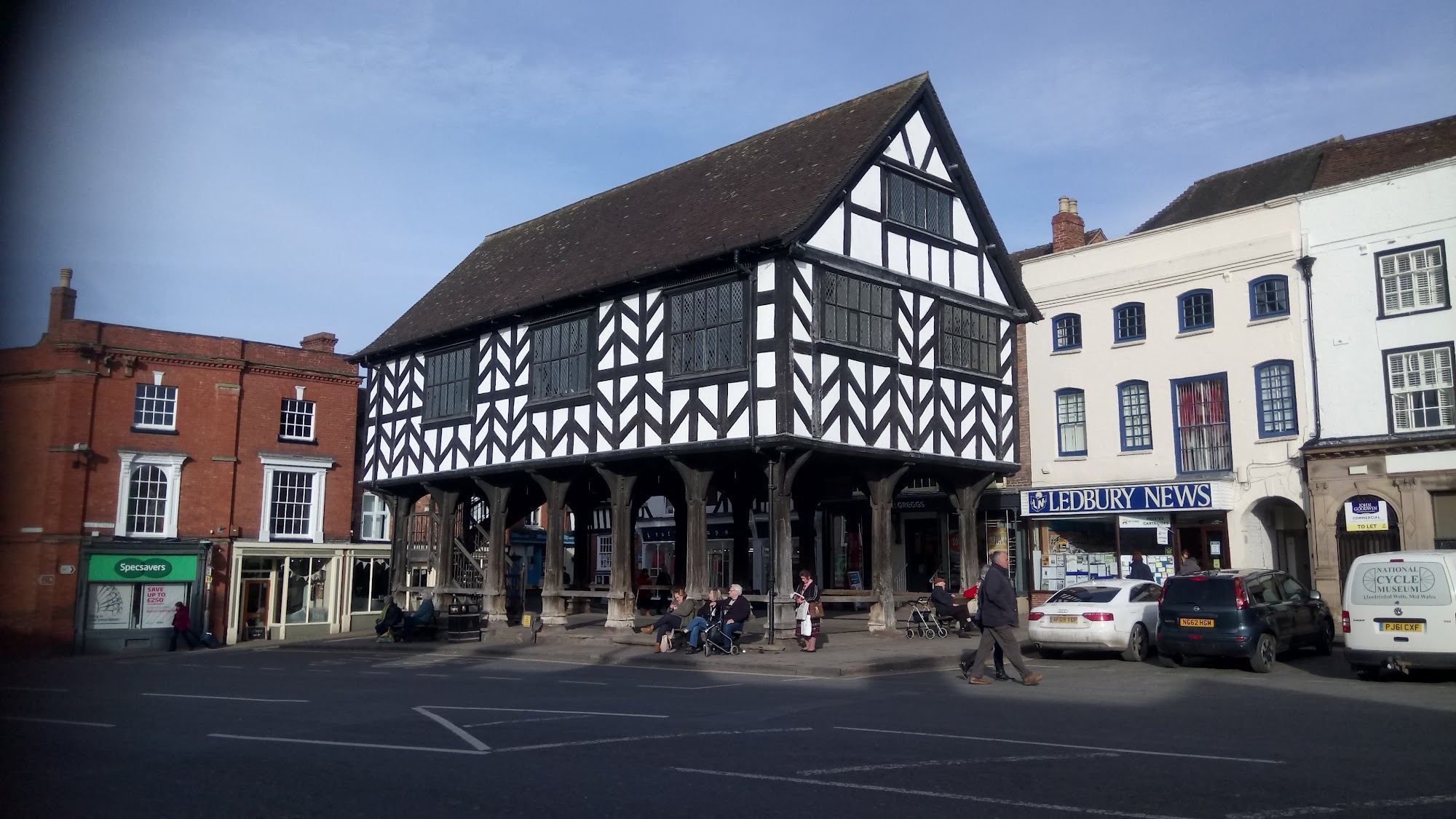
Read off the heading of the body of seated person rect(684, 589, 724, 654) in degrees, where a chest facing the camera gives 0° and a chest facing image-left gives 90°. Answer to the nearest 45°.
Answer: approximately 45°

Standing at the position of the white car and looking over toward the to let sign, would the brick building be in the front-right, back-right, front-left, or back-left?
back-left

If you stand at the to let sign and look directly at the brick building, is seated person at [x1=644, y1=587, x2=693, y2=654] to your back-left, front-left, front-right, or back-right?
front-left

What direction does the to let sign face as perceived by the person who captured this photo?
facing the viewer

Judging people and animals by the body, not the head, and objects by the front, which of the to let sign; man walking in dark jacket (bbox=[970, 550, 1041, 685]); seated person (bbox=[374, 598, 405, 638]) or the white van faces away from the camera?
the white van

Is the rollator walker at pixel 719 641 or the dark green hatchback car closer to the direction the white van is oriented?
the dark green hatchback car

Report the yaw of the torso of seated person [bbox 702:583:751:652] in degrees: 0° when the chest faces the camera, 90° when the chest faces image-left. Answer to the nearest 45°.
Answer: approximately 45°

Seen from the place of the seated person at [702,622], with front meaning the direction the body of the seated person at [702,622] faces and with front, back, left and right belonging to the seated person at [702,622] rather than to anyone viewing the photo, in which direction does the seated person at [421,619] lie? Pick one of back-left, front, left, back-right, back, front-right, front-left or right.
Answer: right

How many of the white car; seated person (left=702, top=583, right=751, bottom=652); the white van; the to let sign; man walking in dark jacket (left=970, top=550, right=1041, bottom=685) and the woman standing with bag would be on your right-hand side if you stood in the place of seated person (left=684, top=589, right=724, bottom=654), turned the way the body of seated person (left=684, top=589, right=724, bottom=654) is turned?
0

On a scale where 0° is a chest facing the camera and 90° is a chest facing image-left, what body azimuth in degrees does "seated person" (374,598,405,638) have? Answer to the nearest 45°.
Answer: approximately 45°

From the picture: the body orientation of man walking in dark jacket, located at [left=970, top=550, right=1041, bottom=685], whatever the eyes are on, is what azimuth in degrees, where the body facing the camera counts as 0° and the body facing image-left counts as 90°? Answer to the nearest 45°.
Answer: approximately 270°

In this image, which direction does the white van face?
away from the camera

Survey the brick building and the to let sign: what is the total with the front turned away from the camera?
0
